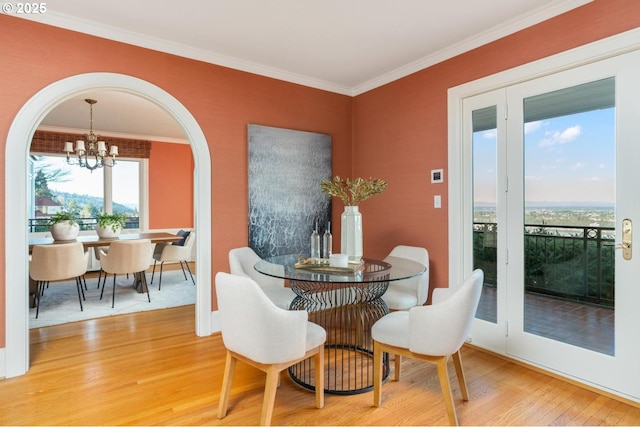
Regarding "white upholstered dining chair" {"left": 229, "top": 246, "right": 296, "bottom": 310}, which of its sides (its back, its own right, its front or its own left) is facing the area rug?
back

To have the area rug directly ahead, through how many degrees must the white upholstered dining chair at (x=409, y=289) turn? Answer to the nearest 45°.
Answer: approximately 45° to its right

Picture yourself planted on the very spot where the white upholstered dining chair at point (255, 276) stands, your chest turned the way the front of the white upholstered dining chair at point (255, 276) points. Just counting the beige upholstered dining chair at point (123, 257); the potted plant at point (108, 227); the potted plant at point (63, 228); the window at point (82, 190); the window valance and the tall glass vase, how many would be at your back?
5

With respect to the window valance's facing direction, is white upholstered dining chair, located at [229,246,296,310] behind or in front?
in front

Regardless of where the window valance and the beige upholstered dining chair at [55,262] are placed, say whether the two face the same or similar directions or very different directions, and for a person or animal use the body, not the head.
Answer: very different directions

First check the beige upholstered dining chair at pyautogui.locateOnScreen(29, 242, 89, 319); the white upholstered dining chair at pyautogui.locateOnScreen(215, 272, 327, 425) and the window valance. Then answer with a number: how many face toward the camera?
1

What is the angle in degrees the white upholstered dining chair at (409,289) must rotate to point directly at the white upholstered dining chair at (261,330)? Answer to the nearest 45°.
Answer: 0° — it already faces it

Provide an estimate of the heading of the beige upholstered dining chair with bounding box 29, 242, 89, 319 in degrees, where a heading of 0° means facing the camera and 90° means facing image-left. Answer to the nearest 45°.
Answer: approximately 180°

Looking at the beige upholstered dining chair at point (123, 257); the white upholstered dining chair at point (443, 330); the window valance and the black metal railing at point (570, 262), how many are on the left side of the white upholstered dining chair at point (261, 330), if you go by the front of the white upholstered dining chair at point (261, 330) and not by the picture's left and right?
2

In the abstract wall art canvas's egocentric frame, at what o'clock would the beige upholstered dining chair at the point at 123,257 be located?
The beige upholstered dining chair is roughly at 5 o'clock from the abstract wall art canvas.
